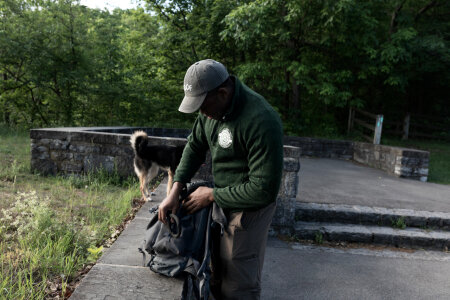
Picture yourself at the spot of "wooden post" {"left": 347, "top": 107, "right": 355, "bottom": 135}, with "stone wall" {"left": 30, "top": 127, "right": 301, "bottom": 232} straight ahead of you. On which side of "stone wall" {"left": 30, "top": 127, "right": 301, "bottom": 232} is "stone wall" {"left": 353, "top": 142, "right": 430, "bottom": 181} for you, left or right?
left

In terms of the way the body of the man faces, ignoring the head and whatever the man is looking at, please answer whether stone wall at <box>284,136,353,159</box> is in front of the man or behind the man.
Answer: behind

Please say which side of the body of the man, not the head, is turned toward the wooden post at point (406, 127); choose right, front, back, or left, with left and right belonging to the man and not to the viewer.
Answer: back

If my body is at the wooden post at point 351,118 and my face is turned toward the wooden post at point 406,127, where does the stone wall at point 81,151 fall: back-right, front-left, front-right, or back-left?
back-right

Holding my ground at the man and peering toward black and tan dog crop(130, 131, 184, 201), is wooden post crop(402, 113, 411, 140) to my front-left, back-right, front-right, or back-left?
front-right
